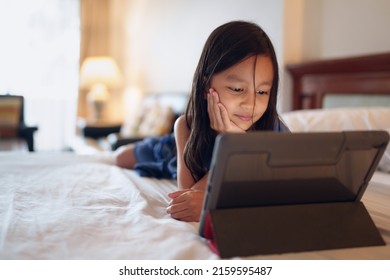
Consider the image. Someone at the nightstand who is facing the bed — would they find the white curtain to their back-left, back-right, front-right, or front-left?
back-right

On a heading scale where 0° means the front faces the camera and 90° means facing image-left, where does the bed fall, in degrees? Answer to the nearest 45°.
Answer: approximately 45°

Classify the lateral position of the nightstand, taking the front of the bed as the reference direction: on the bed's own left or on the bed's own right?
on the bed's own right

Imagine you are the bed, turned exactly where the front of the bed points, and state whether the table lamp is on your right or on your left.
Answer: on your right
